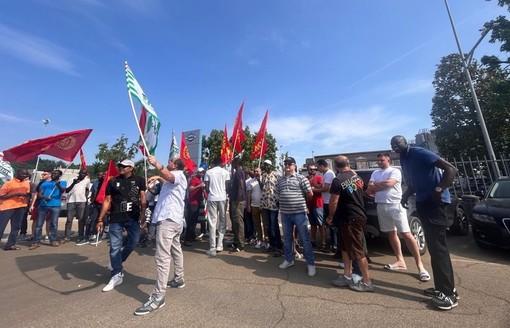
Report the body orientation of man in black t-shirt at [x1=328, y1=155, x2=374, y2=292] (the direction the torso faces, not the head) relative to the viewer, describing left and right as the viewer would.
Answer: facing away from the viewer and to the left of the viewer

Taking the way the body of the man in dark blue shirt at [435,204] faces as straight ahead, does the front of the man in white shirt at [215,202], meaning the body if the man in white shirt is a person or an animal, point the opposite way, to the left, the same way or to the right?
to the right

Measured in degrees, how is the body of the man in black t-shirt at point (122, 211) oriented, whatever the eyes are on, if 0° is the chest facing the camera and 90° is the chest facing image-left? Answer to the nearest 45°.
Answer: approximately 45°

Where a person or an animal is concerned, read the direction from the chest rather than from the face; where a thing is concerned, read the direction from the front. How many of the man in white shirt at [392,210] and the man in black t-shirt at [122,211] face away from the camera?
0

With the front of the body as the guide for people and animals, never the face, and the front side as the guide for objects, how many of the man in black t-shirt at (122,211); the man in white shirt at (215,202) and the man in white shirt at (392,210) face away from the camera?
1

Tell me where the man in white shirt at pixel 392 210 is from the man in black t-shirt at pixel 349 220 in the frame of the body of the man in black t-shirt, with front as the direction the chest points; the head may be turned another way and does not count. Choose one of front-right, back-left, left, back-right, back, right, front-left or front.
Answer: right

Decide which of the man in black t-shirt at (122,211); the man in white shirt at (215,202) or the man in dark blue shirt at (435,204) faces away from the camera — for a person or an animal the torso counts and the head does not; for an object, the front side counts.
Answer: the man in white shirt

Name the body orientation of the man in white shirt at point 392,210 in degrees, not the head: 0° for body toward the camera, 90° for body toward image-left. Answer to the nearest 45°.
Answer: approximately 45°

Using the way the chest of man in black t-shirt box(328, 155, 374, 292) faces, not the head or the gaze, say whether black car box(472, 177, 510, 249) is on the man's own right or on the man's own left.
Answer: on the man's own right

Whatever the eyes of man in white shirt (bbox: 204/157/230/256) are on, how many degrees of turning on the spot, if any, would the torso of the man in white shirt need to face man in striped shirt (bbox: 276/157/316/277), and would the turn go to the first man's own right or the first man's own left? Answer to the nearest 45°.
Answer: approximately 135° to the first man's own right

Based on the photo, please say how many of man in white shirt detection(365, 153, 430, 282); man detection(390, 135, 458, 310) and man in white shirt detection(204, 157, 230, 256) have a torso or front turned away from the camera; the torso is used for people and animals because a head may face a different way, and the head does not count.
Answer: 1

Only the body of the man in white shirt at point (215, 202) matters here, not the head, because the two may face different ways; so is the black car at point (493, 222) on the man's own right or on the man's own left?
on the man's own right

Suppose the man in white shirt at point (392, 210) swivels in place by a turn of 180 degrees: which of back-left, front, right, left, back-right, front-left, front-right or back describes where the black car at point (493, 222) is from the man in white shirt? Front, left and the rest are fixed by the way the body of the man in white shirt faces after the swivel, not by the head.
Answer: front
